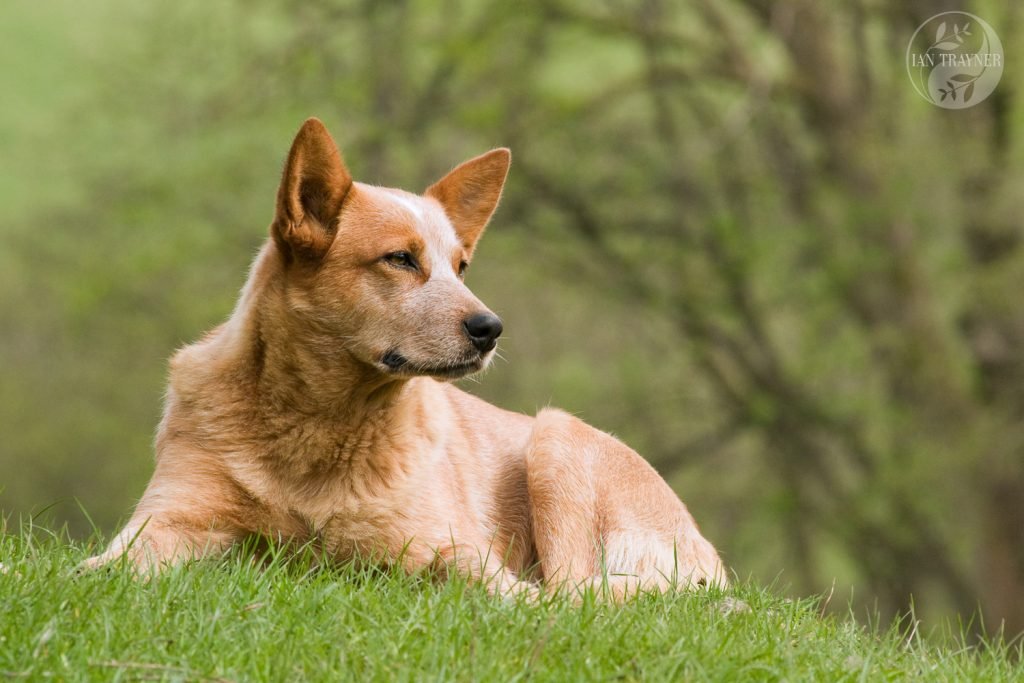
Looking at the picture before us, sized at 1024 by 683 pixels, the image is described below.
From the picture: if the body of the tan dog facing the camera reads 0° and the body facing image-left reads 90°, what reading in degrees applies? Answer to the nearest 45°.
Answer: approximately 45°
